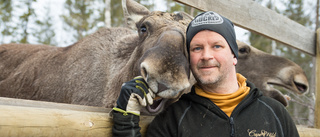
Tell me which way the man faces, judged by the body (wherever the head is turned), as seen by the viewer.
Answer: toward the camera

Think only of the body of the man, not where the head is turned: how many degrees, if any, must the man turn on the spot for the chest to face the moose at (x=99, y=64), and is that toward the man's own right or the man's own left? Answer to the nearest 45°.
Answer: approximately 135° to the man's own right
